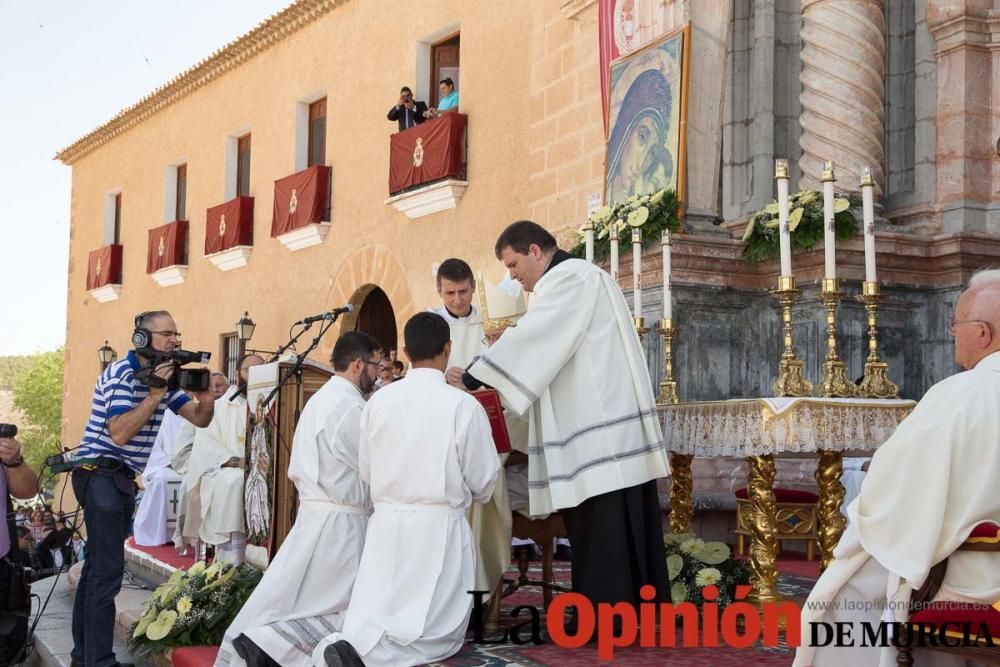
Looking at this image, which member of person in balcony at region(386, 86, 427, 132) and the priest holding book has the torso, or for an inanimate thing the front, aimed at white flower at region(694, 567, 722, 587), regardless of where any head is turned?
the person in balcony

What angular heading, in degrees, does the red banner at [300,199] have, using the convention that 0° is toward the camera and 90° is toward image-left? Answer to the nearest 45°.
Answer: approximately 45°

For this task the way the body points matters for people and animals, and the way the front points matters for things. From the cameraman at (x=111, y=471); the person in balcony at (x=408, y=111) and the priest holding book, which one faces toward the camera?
the person in balcony

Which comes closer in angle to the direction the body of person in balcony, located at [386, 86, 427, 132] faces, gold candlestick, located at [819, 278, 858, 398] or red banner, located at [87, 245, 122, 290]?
the gold candlestick

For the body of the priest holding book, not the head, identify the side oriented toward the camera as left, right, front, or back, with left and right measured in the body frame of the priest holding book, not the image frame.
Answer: left

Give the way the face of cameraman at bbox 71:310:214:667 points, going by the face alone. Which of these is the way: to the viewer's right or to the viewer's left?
to the viewer's right

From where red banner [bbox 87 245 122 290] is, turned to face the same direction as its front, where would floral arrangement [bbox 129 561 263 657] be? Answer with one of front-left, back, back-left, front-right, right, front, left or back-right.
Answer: front-left

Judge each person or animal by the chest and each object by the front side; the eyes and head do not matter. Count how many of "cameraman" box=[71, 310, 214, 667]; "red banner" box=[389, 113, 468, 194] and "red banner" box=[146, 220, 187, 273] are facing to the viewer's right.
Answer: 1

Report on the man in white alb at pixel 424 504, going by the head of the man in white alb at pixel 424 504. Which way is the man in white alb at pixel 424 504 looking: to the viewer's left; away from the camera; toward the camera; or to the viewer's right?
away from the camera

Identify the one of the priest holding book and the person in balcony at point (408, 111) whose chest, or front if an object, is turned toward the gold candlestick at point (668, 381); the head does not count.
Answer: the person in balcony

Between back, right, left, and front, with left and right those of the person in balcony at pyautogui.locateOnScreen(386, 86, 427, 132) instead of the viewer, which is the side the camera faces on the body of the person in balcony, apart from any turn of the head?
front

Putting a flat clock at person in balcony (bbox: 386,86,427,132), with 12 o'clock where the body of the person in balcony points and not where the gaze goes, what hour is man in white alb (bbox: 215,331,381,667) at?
The man in white alb is roughly at 12 o'clock from the person in balcony.

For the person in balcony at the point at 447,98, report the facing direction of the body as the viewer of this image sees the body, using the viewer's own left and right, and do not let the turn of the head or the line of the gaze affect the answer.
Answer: facing the viewer and to the left of the viewer

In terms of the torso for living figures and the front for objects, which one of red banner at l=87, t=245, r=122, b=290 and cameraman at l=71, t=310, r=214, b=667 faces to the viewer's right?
the cameraman

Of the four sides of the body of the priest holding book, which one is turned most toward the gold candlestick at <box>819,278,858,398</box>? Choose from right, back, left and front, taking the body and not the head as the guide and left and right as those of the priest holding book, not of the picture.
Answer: back

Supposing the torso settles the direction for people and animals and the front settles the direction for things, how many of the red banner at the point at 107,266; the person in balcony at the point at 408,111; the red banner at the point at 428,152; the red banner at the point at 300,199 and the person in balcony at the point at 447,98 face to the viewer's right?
0
